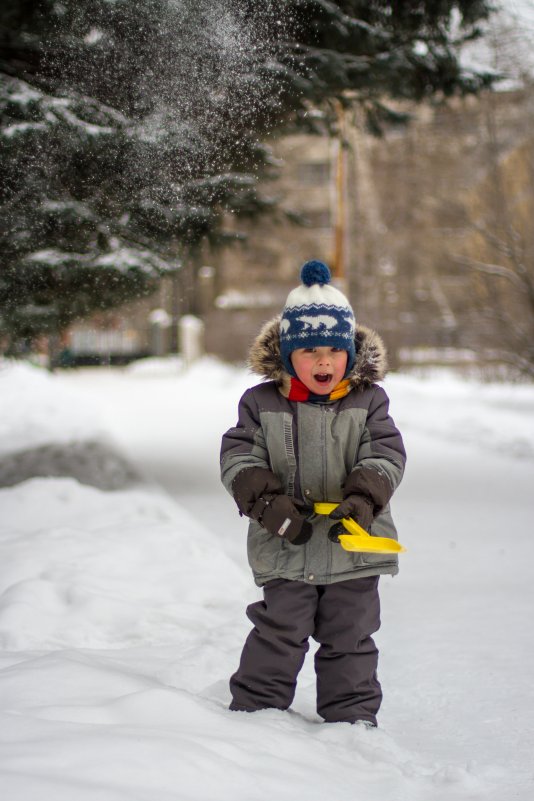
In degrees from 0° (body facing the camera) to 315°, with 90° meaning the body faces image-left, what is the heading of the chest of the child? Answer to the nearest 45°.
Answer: approximately 0°

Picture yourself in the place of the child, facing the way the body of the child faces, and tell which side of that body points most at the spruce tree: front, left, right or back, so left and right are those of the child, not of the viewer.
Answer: back
